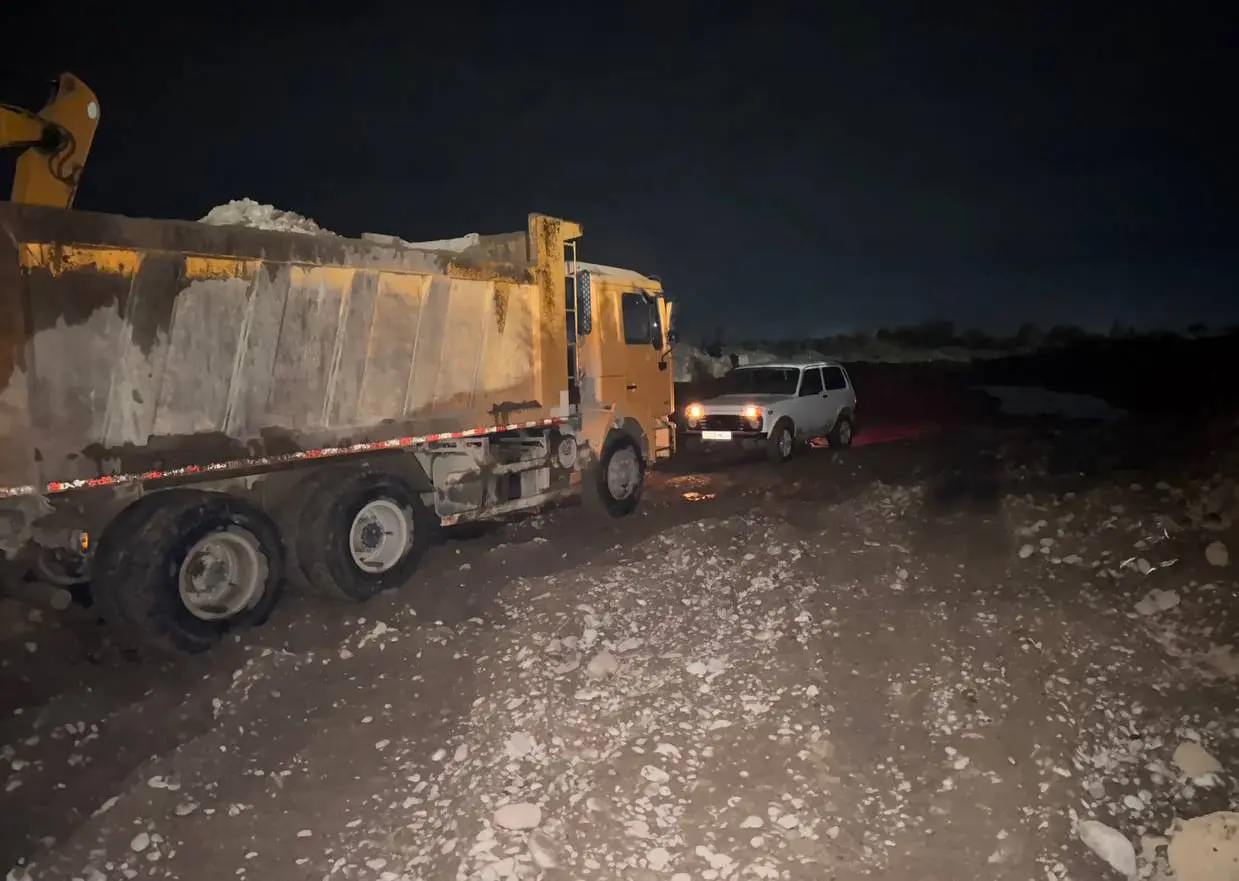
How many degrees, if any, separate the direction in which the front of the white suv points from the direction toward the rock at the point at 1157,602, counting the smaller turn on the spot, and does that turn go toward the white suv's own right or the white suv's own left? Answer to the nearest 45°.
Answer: approximately 45° to the white suv's own left

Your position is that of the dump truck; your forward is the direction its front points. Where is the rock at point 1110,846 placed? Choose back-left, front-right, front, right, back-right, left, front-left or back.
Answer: right

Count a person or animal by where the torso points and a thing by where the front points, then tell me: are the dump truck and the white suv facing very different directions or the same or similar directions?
very different directions

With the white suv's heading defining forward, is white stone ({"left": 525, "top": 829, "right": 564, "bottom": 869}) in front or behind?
in front

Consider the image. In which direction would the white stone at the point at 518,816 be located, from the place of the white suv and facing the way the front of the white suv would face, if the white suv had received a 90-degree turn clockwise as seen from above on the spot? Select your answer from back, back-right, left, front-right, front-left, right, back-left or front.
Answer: back-left

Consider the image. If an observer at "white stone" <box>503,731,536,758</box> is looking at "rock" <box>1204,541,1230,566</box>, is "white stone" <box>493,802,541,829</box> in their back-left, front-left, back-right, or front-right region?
back-right

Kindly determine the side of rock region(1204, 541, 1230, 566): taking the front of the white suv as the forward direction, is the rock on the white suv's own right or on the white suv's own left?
on the white suv's own left

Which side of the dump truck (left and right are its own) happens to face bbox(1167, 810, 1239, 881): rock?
right

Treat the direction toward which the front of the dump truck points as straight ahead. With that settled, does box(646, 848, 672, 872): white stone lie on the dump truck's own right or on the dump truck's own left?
on the dump truck's own right

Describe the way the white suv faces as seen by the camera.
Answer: facing the viewer and to the left of the viewer

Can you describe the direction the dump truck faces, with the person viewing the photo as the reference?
facing away from the viewer and to the right of the viewer

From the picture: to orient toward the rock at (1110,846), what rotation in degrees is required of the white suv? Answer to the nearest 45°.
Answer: approximately 45° to its left

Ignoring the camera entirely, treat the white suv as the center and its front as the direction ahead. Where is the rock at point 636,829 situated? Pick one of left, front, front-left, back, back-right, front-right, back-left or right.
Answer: front-left

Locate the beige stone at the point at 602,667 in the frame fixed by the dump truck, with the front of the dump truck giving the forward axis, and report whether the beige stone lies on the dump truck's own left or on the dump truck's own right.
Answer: on the dump truck's own right

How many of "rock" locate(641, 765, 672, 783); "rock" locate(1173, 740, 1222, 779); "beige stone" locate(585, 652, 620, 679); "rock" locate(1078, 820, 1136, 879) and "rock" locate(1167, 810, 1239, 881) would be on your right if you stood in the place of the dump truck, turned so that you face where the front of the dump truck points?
5
